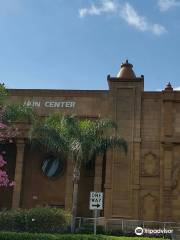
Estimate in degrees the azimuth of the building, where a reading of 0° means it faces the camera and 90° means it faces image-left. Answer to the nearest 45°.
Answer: approximately 0°

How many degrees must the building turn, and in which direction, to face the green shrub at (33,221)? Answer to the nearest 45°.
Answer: approximately 45° to its right
